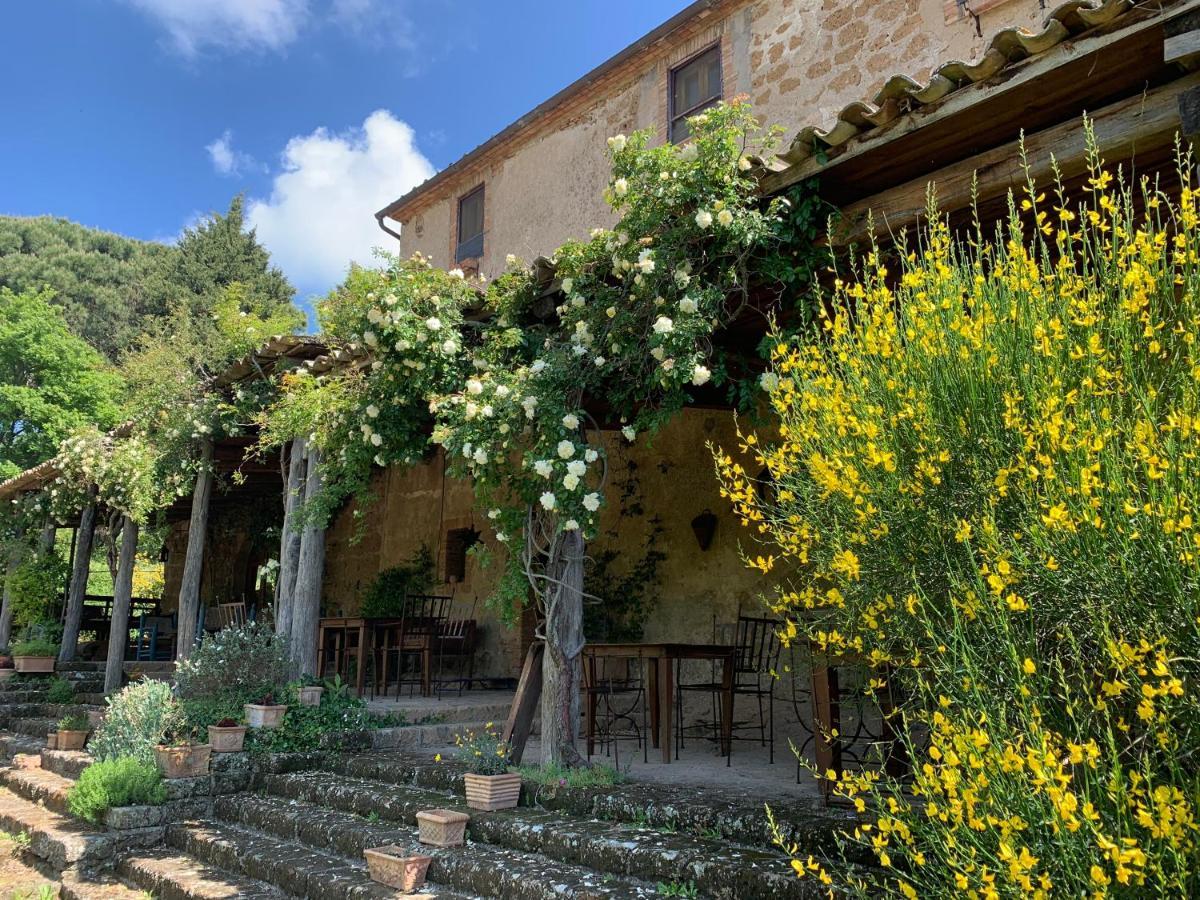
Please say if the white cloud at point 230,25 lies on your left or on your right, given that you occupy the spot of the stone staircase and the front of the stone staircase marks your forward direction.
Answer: on your right

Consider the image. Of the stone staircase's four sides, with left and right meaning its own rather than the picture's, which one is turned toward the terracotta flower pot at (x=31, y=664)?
right

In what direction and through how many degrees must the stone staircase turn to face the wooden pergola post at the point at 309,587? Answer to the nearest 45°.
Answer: approximately 135° to its right

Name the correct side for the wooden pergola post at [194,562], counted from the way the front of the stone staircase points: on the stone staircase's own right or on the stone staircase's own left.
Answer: on the stone staircase's own right

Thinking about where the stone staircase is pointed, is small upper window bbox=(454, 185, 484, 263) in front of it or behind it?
behind

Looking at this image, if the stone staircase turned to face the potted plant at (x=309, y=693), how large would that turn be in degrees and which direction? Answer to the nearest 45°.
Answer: approximately 135° to its right

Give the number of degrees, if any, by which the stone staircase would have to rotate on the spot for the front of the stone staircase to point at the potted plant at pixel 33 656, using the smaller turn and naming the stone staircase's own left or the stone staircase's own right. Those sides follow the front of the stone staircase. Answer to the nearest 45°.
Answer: approximately 90° to the stone staircase's own right

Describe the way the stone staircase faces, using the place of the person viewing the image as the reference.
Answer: facing the viewer and to the left of the viewer
